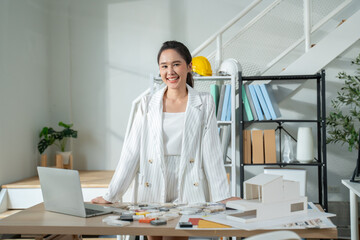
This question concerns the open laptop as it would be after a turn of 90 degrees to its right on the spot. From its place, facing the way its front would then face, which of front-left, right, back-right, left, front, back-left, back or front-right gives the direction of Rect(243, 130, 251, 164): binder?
left

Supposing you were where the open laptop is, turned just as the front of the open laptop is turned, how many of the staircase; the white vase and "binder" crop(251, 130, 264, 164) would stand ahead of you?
3

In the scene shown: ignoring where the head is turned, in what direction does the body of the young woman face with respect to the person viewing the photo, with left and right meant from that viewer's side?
facing the viewer

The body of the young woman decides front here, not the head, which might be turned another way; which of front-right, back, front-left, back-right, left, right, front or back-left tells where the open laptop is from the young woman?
front-right

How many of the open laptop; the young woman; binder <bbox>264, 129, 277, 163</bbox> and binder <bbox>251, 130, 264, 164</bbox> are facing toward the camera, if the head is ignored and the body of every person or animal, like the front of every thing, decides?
3

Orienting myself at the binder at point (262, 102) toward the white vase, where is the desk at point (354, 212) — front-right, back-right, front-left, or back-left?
front-right

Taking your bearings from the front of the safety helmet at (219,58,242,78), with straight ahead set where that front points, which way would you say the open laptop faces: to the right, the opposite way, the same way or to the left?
the opposite way

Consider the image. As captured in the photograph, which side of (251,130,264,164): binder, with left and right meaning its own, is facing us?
front

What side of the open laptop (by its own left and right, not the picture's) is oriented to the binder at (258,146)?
front

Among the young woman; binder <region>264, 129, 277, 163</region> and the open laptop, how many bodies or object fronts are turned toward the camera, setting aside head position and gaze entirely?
2

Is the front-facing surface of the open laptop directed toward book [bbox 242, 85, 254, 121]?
yes

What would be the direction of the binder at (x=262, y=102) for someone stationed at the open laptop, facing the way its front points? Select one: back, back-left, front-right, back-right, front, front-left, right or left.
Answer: front

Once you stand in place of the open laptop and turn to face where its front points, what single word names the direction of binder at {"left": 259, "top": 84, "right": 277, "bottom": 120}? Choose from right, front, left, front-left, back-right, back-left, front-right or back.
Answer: front

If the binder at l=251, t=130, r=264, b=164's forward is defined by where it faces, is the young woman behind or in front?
in front
